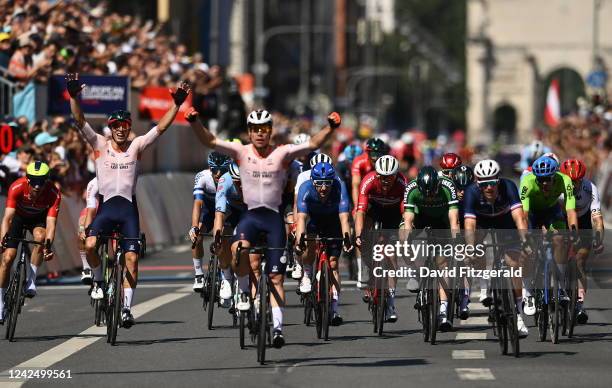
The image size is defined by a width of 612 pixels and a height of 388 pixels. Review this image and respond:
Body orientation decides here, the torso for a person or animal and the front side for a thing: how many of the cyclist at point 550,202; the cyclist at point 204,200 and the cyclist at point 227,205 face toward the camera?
3

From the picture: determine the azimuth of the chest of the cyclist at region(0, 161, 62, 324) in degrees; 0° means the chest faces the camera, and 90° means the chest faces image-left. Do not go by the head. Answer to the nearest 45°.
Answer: approximately 0°

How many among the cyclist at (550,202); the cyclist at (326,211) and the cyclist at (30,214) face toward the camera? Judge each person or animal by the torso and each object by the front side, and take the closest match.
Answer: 3

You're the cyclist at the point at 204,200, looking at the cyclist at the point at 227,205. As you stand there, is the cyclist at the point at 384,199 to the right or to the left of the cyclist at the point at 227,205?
left

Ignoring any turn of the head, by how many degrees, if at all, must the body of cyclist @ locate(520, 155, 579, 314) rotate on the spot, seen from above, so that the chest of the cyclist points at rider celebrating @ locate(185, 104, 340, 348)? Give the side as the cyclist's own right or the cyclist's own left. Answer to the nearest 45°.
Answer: approximately 45° to the cyclist's own right
